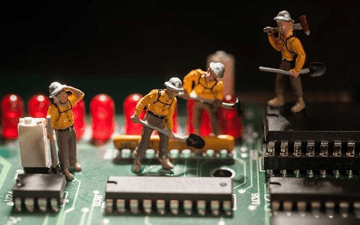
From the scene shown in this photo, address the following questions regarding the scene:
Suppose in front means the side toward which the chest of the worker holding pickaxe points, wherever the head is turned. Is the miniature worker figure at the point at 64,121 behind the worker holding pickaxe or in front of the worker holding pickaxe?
in front

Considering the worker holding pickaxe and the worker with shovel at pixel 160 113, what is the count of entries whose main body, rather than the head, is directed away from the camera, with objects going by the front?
0

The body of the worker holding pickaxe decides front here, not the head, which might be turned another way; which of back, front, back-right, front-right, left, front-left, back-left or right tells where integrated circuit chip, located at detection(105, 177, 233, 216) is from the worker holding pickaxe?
front

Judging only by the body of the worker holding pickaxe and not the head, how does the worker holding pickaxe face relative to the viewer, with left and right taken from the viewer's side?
facing the viewer and to the left of the viewer

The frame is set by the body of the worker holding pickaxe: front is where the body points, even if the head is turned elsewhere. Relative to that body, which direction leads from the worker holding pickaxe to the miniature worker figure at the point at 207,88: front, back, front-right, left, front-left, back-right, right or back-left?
front-right

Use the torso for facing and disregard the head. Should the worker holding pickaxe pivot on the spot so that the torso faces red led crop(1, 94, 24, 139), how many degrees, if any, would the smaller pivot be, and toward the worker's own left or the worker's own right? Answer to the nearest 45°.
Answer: approximately 45° to the worker's own right

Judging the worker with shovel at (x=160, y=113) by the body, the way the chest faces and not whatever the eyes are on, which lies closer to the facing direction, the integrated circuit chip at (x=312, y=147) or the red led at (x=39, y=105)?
the integrated circuit chip

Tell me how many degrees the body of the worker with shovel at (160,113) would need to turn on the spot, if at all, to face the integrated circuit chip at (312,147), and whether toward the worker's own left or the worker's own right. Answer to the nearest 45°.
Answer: approximately 45° to the worker's own left

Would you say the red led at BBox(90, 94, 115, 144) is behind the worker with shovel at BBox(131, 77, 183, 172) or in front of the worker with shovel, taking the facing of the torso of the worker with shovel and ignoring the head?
behind

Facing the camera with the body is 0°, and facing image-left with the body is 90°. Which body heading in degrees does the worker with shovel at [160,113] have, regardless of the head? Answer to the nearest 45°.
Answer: approximately 315°

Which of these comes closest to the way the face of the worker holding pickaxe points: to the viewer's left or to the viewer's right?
to the viewer's left
